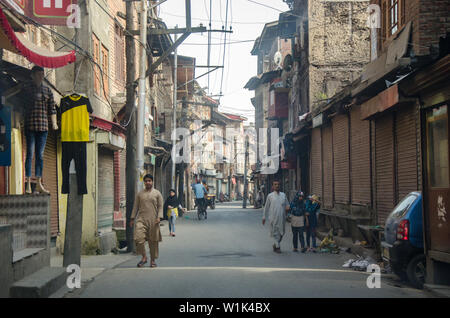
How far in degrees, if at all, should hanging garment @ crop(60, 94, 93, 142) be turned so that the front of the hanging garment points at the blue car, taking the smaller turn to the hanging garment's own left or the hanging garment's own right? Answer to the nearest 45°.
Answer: approximately 90° to the hanging garment's own left

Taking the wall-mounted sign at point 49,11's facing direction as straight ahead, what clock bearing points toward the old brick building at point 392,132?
The old brick building is roughly at 9 o'clock from the wall-mounted sign.

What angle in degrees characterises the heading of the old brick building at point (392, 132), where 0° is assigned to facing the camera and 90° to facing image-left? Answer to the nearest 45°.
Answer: approximately 45°

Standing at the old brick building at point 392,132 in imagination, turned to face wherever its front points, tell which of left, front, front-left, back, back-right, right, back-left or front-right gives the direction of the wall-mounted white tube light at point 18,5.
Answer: front

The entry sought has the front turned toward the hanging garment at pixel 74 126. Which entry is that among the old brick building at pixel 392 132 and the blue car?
the old brick building

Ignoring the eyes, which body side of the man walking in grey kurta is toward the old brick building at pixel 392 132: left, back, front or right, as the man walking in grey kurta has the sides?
left

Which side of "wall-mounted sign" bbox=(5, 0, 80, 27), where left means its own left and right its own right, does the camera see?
front

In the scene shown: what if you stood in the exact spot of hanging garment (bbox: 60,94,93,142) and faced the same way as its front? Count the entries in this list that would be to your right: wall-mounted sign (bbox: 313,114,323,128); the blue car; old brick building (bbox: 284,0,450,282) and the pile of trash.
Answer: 0

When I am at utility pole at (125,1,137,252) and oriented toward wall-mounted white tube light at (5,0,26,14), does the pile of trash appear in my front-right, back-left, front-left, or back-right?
back-left

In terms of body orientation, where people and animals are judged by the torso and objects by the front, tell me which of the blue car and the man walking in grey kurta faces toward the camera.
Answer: the man walking in grey kurta

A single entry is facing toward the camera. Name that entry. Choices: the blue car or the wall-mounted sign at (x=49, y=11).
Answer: the wall-mounted sign

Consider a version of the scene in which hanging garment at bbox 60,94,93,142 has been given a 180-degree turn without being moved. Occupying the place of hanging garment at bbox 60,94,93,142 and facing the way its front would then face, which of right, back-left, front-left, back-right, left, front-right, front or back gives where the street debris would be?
right

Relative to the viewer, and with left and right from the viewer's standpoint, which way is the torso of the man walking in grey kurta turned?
facing the viewer

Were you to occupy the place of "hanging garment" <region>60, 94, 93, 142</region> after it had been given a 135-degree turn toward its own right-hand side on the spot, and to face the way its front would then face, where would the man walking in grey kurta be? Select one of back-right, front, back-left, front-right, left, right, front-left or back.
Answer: right

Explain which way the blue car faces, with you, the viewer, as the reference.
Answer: facing away from the viewer and to the right of the viewer

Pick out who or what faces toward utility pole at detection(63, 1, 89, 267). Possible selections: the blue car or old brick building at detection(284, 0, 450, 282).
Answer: the old brick building

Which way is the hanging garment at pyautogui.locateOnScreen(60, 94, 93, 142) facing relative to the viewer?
toward the camera

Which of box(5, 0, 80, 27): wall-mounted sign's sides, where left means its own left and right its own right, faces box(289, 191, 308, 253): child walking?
left
